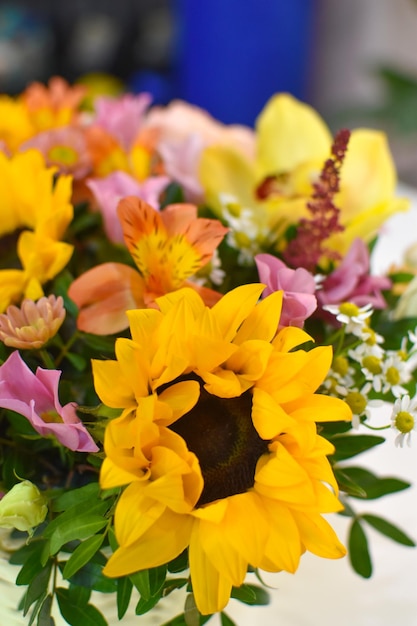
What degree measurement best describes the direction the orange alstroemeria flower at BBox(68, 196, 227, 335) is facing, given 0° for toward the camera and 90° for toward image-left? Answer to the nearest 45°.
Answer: approximately 0°

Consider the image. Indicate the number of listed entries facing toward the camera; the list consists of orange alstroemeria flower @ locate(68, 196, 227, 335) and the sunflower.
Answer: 2
